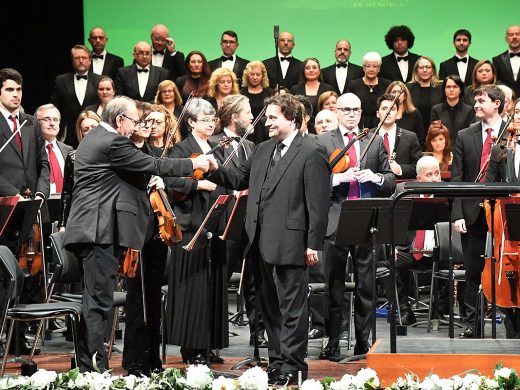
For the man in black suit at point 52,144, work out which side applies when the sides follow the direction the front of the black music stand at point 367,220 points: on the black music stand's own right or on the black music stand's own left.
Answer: on the black music stand's own left

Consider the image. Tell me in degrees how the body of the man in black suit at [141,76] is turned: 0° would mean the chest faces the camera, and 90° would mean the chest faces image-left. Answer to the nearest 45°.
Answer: approximately 0°

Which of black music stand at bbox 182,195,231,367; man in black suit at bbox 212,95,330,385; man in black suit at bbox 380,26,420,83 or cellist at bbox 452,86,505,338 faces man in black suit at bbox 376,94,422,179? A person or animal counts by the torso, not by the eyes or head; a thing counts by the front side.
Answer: man in black suit at bbox 380,26,420,83

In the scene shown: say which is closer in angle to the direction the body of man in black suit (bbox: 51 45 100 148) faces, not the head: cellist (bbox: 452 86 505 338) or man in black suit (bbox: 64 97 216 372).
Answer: the man in black suit

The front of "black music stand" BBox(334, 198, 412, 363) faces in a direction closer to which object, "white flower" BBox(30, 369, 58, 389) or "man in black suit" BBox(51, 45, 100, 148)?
the man in black suit

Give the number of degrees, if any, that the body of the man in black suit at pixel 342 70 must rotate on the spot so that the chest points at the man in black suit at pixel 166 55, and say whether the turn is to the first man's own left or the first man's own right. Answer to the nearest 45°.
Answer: approximately 90° to the first man's own right
